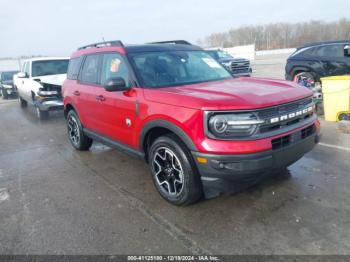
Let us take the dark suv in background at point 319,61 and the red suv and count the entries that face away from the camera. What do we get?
0

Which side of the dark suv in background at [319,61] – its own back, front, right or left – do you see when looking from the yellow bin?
right

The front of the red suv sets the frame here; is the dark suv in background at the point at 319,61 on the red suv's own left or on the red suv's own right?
on the red suv's own left

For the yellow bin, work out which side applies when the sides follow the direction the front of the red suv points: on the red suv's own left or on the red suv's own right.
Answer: on the red suv's own left

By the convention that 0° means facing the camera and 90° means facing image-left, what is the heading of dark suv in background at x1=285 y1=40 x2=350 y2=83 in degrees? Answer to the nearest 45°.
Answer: approximately 270°

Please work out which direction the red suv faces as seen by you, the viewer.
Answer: facing the viewer and to the right of the viewer
